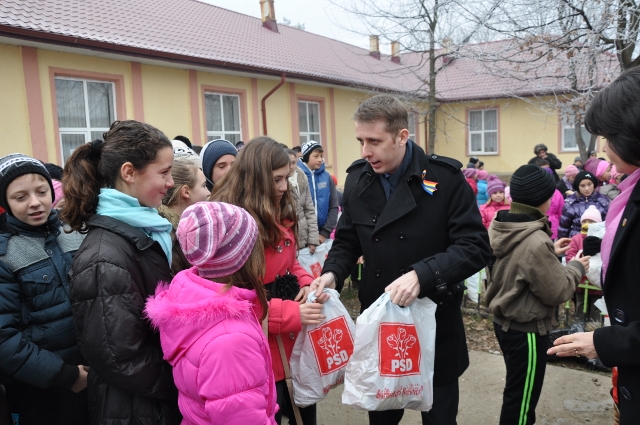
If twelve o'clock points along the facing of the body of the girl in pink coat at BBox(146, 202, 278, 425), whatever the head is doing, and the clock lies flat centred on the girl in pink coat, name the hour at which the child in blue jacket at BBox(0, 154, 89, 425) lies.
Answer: The child in blue jacket is roughly at 9 o'clock from the girl in pink coat.

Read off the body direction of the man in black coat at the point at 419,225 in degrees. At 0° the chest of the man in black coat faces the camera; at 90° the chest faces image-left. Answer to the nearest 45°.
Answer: approximately 45°

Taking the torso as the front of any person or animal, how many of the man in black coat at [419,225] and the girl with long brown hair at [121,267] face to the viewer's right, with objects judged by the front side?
1

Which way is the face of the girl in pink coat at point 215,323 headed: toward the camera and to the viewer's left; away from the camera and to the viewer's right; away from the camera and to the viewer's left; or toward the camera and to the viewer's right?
away from the camera and to the viewer's right

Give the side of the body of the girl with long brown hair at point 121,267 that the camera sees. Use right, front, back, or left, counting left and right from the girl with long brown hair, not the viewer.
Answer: right

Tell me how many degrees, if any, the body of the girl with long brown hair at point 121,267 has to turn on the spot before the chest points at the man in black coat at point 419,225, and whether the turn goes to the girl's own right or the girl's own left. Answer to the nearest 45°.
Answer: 0° — they already face them

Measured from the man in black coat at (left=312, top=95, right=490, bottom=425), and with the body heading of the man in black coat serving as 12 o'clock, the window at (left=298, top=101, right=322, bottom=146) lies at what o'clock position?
The window is roughly at 4 o'clock from the man in black coat.

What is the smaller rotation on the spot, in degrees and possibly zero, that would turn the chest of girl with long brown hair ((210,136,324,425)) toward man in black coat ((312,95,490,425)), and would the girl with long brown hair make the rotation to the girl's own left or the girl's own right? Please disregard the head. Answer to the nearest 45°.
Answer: approximately 45° to the girl's own left

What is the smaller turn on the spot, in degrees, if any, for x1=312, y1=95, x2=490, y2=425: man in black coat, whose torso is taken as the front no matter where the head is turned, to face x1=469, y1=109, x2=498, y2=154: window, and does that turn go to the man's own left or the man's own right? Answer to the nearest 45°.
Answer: approximately 135° to the man's own right

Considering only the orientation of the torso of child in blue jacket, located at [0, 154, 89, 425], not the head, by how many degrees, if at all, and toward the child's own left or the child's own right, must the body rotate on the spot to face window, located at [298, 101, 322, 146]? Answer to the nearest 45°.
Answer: approximately 90° to the child's own left

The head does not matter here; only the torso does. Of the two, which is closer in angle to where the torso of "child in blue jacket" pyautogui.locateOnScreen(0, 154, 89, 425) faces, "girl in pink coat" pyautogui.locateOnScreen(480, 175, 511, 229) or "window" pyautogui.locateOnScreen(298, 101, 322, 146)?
the girl in pink coat

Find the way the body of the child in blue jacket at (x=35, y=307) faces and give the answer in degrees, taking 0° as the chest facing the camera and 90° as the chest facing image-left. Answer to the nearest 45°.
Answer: approximately 315°

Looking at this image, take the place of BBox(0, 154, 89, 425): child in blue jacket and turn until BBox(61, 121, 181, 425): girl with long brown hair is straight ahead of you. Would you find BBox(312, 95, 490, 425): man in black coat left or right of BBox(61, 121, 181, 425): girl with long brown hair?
left

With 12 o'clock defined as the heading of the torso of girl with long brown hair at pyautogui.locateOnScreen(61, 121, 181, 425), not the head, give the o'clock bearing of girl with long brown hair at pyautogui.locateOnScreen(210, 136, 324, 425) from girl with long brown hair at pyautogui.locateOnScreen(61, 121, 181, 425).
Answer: girl with long brown hair at pyautogui.locateOnScreen(210, 136, 324, 425) is roughly at 11 o'clock from girl with long brown hair at pyautogui.locateOnScreen(61, 121, 181, 425).
